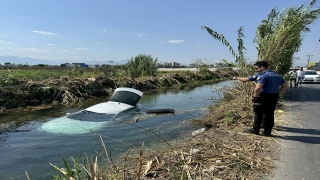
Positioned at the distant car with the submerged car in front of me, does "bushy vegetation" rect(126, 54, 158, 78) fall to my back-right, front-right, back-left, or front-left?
front-right

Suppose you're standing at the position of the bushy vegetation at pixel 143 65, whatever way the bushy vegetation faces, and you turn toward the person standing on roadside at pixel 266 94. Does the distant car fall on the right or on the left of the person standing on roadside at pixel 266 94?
left

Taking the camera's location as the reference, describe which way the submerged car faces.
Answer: facing the viewer and to the left of the viewer

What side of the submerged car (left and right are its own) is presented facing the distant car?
back

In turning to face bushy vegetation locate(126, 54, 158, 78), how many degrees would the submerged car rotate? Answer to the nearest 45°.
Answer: approximately 135° to its right
